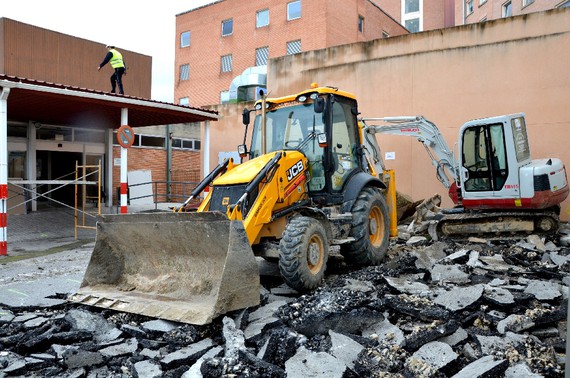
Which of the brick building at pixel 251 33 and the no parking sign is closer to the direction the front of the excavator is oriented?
the no parking sign

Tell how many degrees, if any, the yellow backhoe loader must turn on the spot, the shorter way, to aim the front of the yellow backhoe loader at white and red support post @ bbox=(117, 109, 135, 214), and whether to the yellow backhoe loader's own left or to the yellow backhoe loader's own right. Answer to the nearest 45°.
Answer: approximately 90° to the yellow backhoe loader's own right

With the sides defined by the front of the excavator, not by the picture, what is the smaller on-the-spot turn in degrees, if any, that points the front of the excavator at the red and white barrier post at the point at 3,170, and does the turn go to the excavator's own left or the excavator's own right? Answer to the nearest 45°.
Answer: approximately 45° to the excavator's own left

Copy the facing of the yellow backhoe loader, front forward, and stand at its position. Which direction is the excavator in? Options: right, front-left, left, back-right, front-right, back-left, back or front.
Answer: back

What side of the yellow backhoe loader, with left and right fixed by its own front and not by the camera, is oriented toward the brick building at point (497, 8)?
back

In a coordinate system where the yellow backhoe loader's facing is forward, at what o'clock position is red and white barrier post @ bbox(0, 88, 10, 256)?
The red and white barrier post is roughly at 3 o'clock from the yellow backhoe loader.

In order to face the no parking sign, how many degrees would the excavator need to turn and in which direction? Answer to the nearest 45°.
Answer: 0° — it already faces it

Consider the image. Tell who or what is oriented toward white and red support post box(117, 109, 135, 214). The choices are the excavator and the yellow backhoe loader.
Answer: the excavator

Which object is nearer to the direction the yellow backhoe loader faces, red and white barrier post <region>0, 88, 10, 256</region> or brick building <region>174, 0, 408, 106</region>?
the red and white barrier post

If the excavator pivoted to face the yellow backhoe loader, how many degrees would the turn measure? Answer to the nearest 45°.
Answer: approximately 45° to its left

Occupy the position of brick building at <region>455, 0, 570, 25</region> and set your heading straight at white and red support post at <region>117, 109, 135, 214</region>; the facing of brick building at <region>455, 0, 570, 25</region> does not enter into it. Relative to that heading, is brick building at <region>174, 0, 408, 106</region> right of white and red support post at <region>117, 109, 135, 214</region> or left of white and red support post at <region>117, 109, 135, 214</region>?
right

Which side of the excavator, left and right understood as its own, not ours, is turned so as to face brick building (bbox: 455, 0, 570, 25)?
right

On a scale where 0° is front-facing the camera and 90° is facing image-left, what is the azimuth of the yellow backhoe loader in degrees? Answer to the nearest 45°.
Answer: approximately 45°

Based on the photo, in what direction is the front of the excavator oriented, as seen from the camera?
facing to the left of the viewer
